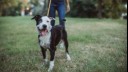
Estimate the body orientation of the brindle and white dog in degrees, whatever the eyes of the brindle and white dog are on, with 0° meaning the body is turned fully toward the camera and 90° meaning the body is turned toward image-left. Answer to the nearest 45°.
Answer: approximately 45°
